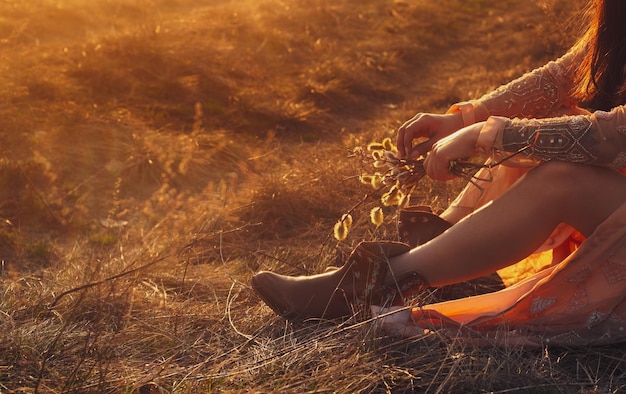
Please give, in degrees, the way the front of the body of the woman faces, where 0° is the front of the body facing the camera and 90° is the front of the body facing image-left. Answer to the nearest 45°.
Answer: approximately 90°
